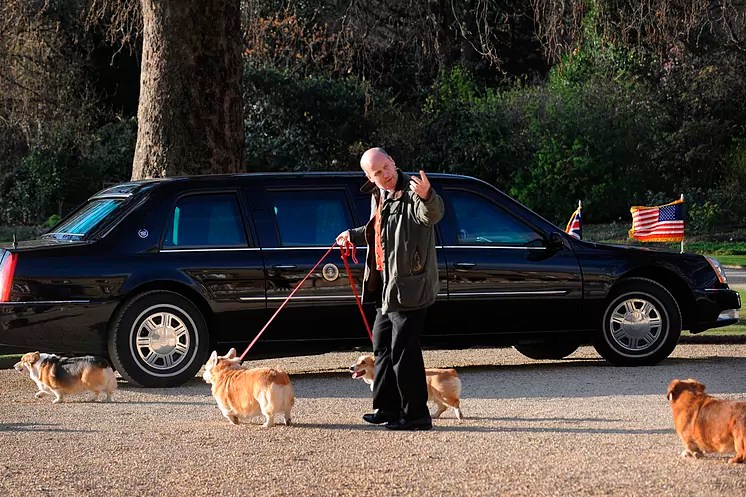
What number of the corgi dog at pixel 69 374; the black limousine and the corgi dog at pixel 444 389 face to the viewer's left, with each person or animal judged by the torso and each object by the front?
2

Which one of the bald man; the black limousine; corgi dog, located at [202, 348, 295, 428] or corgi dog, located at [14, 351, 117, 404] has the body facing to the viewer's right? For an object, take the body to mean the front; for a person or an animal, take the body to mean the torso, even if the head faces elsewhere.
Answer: the black limousine

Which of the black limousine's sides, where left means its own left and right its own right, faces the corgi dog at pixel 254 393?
right

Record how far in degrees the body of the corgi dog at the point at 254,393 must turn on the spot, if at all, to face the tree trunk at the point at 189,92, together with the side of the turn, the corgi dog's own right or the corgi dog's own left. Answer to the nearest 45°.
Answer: approximately 45° to the corgi dog's own right

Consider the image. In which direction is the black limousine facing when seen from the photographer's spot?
facing to the right of the viewer

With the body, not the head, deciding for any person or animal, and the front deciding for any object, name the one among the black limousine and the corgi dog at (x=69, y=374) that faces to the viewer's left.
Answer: the corgi dog

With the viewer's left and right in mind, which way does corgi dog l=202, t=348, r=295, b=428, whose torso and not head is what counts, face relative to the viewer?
facing away from the viewer and to the left of the viewer

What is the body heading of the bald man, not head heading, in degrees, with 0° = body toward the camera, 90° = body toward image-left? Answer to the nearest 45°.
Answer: approximately 45°

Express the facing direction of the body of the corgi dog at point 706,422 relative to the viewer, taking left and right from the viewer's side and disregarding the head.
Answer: facing away from the viewer and to the left of the viewer

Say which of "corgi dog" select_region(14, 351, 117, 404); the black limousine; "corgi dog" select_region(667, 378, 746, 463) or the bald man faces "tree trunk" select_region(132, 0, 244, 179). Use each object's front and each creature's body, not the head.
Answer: "corgi dog" select_region(667, 378, 746, 463)

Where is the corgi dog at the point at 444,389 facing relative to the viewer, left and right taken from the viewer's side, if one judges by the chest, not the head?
facing to the left of the viewer

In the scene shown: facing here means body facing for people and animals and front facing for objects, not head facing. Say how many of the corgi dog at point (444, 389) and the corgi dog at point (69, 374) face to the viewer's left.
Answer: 2

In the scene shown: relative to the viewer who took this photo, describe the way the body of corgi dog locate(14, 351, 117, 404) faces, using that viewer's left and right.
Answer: facing to the left of the viewer

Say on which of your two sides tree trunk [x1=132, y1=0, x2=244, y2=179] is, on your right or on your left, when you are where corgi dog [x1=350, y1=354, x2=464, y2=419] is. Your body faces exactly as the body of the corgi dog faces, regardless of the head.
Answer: on your right

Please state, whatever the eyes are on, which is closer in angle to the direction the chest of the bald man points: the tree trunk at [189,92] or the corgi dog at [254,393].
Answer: the corgi dog
